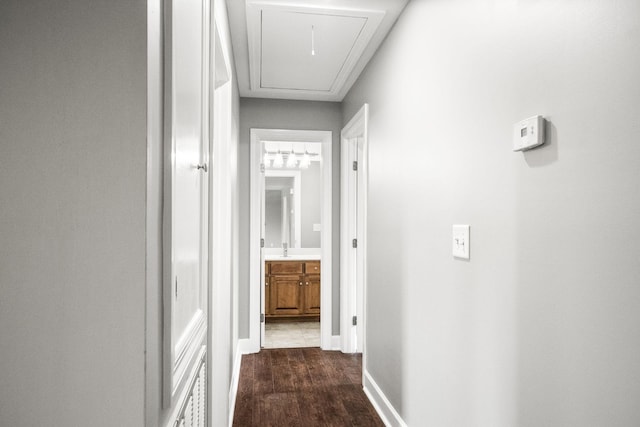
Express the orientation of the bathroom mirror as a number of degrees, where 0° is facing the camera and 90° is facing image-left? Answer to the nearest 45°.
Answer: approximately 0°

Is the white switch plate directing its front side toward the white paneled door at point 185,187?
yes

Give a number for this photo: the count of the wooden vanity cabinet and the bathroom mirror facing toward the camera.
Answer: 2

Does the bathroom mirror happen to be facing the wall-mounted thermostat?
yes

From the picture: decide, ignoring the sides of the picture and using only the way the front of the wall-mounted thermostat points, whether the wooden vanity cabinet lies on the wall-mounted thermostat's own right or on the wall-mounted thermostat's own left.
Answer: on the wall-mounted thermostat's own right

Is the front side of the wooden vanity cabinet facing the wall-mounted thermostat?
yes

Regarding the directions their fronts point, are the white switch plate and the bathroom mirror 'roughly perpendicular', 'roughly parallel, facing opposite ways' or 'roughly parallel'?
roughly perpendicular

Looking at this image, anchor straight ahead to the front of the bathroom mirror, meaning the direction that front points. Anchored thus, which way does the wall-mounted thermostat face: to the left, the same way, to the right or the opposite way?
to the right

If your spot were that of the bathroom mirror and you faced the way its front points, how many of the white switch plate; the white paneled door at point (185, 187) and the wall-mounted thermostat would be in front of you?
3

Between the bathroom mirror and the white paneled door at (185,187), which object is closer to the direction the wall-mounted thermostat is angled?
the white paneled door

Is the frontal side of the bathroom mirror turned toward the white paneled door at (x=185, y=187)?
yes

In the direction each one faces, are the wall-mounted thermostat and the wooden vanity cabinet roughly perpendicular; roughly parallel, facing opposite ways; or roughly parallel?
roughly perpendicular
